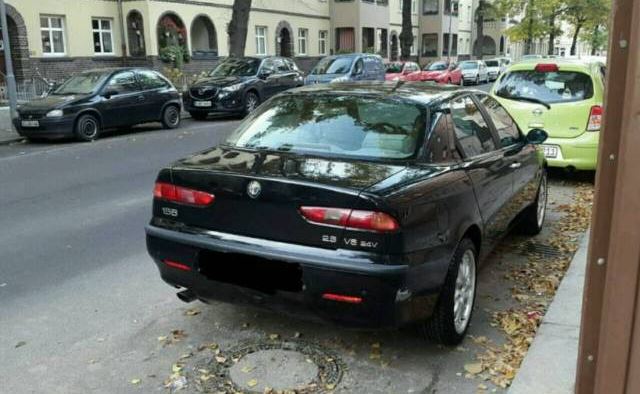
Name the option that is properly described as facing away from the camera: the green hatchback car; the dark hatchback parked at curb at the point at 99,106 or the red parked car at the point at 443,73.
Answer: the green hatchback car

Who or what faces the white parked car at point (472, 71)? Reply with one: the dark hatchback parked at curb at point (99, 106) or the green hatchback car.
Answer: the green hatchback car

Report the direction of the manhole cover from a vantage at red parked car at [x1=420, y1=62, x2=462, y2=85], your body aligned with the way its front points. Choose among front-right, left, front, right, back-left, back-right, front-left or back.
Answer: front-left

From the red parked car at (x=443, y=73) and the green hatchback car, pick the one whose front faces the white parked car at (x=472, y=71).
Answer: the green hatchback car

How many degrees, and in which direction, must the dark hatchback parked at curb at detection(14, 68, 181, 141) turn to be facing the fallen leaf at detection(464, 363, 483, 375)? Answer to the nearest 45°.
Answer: approximately 45° to its left

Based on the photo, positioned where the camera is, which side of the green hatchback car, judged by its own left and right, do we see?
back

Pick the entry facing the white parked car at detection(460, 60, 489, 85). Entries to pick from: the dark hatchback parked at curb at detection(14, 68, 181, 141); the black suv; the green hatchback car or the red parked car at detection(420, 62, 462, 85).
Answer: the green hatchback car

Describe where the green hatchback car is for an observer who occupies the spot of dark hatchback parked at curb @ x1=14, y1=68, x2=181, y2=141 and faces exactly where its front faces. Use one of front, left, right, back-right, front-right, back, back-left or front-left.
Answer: left

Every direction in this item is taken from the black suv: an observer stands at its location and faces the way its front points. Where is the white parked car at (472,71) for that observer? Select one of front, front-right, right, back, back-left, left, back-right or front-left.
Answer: back

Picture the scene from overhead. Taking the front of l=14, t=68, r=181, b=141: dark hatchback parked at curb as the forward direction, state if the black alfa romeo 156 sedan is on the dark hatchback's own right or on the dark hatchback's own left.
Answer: on the dark hatchback's own left

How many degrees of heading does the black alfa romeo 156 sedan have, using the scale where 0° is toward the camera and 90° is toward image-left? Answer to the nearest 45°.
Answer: approximately 225°

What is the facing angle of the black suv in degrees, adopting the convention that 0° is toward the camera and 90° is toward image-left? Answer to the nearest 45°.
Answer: approximately 45°

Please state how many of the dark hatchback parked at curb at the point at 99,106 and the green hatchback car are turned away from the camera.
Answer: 1

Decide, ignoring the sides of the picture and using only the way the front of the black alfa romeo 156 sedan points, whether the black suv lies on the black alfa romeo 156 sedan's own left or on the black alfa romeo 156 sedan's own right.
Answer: on the black alfa romeo 156 sedan's own left

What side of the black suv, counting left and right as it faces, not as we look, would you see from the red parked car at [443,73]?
back

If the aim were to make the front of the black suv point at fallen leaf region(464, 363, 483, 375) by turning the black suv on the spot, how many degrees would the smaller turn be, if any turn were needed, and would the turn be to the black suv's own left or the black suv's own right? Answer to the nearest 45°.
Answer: approximately 45° to the black suv's own left

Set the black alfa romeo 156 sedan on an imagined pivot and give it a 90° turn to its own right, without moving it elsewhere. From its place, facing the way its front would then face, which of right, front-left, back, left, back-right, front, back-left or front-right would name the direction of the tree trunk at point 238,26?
back-left
